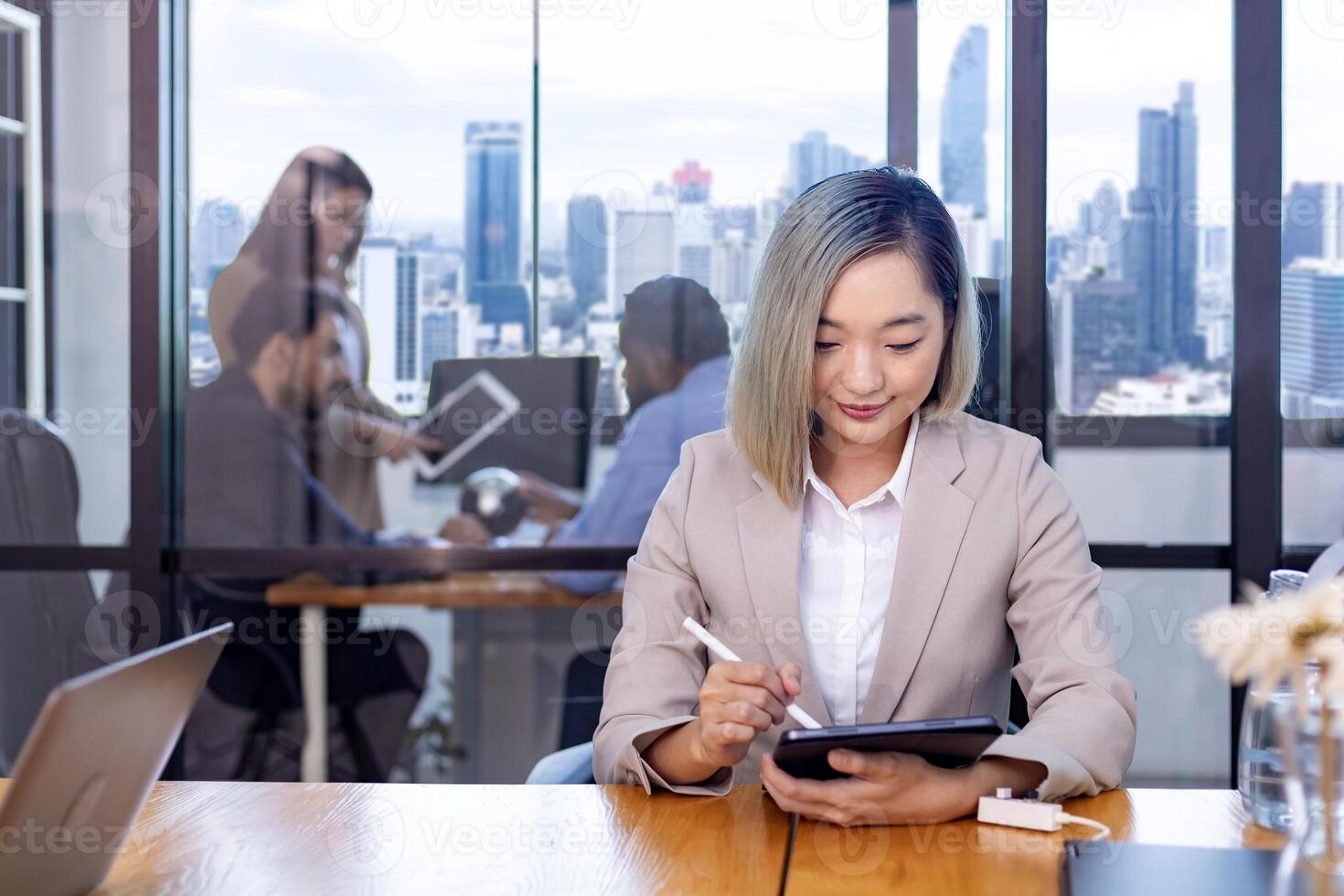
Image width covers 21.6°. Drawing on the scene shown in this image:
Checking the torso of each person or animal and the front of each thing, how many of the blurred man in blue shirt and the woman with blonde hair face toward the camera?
1

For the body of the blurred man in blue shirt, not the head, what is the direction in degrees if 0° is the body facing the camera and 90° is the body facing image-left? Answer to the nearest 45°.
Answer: approximately 135°

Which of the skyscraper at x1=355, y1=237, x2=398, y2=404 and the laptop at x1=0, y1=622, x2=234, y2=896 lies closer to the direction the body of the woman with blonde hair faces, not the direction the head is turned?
the laptop

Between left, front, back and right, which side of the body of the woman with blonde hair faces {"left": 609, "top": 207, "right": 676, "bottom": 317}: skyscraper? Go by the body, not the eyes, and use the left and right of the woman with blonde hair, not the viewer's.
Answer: back
